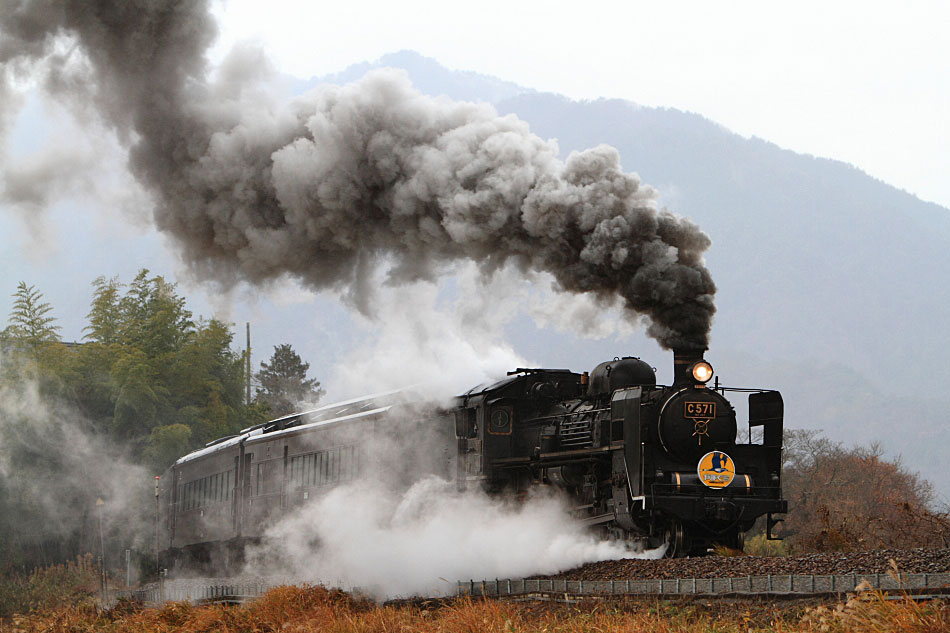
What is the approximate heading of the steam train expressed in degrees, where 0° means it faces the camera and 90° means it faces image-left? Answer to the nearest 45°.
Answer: approximately 315°

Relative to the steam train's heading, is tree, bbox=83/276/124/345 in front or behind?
behind

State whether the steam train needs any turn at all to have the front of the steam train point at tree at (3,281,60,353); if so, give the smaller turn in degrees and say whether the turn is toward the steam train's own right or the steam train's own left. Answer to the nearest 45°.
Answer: approximately 180°
